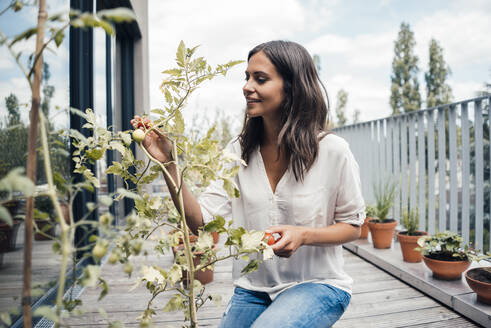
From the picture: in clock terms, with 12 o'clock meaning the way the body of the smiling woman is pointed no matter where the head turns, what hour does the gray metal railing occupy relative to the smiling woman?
The gray metal railing is roughly at 6 o'clock from the smiling woman.

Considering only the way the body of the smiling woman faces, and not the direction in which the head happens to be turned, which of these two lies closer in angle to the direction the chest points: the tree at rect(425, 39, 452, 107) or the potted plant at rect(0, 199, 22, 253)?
the potted plant

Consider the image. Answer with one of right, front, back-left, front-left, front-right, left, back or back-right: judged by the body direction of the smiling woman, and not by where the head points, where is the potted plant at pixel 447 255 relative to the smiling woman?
back

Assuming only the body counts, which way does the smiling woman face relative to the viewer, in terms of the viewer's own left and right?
facing the viewer and to the left of the viewer

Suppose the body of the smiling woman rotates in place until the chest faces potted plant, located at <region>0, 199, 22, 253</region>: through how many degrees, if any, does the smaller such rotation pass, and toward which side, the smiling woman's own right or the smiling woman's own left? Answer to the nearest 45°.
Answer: approximately 45° to the smiling woman's own right

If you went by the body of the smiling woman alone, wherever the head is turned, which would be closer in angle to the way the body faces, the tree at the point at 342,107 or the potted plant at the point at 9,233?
the potted plant

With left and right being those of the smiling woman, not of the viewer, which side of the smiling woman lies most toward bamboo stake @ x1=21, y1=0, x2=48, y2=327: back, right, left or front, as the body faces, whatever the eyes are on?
front

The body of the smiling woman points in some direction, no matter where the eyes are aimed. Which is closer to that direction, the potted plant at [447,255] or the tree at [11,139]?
the tree

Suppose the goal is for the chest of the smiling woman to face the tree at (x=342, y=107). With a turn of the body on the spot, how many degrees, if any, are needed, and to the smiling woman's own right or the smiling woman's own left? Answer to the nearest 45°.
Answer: approximately 135° to the smiling woman's own right

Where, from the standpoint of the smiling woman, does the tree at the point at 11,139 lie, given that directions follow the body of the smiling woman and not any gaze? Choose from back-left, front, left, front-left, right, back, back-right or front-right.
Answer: front-right

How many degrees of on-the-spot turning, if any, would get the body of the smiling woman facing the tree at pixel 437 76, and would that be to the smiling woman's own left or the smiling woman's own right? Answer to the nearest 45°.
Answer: approximately 180°
